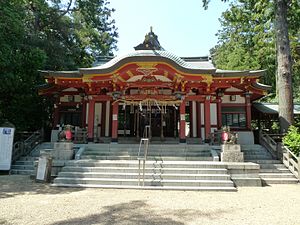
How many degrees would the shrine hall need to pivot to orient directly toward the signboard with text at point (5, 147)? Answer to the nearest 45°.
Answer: approximately 45° to its right

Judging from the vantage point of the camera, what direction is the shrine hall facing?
facing the viewer

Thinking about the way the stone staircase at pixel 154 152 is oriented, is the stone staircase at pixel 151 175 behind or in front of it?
in front

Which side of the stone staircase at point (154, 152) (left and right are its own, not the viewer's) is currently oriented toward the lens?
front

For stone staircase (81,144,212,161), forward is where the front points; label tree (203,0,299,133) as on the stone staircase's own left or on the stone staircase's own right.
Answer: on the stone staircase's own left

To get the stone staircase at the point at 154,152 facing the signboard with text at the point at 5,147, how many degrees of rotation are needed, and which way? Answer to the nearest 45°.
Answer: approximately 90° to its right

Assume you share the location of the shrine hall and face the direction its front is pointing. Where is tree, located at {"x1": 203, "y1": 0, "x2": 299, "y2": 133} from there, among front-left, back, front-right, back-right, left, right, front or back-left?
left

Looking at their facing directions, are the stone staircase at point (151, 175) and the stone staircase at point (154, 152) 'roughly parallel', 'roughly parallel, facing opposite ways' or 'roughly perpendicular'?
roughly parallel

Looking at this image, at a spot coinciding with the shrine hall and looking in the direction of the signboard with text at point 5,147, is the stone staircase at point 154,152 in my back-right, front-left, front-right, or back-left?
front-left

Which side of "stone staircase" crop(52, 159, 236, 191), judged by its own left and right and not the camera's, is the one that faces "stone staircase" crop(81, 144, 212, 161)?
back
